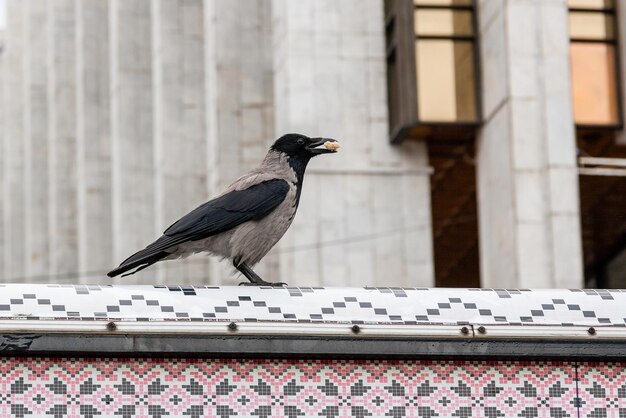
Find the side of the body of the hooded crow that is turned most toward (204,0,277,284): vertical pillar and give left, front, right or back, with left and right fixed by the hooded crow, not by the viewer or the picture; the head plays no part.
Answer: left

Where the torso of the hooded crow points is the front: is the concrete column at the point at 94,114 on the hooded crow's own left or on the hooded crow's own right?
on the hooded crow's own left

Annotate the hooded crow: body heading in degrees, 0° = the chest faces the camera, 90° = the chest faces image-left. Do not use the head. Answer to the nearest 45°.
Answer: approximately 270°

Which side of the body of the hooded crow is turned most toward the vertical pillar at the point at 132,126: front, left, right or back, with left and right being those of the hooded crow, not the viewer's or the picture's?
left

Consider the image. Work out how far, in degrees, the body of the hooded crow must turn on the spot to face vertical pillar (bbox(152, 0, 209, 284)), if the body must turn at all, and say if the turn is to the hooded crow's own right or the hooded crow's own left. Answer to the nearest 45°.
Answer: approximately 90° to the hooded crow's own left
